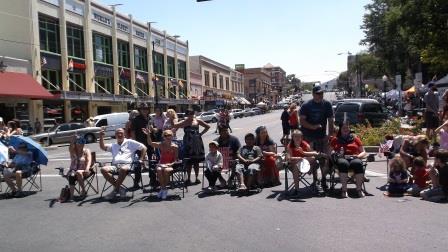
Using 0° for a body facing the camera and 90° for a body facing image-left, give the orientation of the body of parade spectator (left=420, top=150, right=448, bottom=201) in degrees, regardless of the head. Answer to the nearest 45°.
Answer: approximately 90°

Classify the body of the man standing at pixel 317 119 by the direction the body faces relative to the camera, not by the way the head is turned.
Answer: toward the camera

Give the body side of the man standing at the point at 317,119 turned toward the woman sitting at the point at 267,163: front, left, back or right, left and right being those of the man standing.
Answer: right

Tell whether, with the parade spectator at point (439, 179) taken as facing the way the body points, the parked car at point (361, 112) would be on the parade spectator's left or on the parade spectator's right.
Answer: on the parade spectator's right

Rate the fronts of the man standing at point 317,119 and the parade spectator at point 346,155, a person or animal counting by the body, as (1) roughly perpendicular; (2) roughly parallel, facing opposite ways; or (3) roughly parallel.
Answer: roughly parallel

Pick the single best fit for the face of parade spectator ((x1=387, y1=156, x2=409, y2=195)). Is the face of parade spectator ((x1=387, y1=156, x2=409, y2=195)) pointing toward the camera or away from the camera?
toward the camera

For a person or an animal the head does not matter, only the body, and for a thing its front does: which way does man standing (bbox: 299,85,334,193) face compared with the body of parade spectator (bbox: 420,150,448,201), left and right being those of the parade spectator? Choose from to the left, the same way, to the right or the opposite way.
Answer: to the left

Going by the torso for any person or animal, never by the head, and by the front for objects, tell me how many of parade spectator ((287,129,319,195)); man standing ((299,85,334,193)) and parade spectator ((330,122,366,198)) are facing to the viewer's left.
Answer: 0

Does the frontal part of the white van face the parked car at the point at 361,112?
no

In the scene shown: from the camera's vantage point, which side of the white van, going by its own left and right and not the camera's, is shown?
left

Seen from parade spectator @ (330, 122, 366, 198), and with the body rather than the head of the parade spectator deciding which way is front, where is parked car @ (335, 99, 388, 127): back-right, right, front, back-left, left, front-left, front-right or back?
back

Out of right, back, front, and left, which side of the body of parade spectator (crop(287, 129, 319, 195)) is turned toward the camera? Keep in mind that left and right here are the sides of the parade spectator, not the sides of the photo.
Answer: front

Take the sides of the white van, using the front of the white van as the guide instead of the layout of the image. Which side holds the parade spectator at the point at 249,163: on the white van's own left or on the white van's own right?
on the white van's own left

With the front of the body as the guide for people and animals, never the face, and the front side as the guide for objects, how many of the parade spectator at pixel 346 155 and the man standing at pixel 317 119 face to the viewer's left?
0
